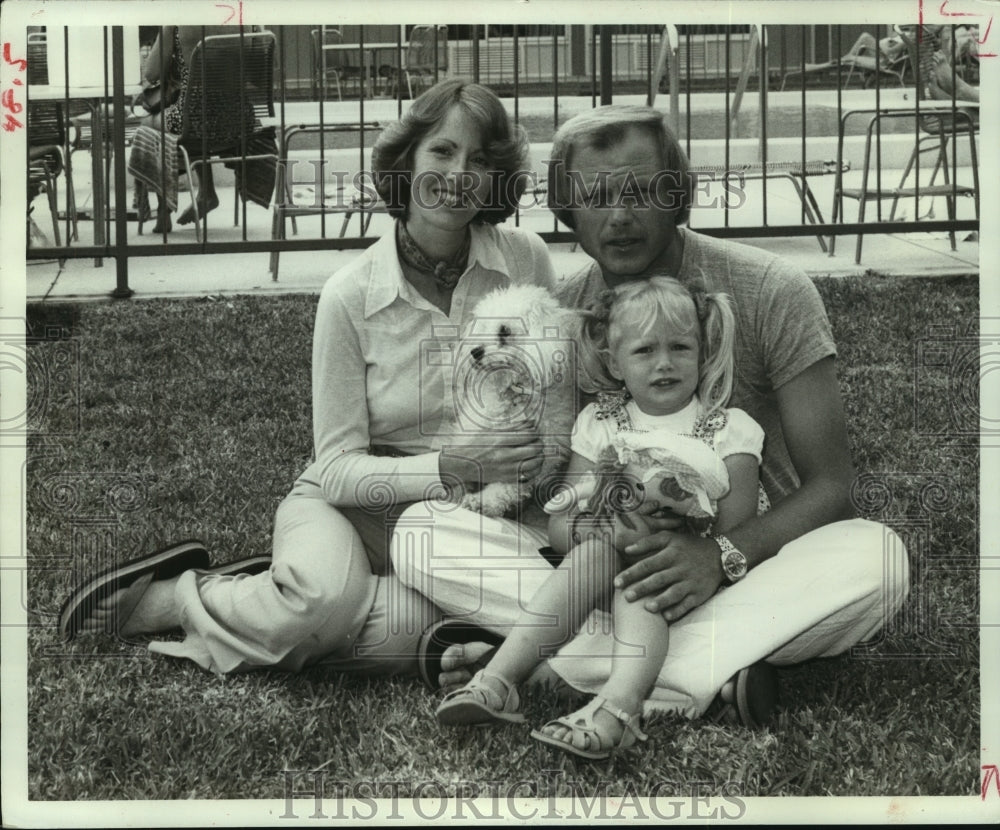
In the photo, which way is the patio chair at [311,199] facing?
to the viewer's left

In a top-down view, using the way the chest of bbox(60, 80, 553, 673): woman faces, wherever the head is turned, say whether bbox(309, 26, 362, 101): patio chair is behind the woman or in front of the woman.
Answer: behind

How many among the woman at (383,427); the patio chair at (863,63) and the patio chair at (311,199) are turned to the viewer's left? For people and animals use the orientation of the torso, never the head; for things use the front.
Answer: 2

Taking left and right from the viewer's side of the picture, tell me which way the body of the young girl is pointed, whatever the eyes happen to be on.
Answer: facing the viewer and to the left of the viewer

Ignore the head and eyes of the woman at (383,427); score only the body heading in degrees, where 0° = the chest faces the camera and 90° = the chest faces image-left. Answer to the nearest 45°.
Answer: approximately 315°

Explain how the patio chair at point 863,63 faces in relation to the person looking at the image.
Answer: facing to the left of the viewer

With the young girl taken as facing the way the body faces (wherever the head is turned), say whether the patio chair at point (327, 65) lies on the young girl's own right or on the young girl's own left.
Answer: on the young girl's own right

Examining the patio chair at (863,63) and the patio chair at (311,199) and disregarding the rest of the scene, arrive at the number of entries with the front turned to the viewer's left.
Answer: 2
